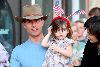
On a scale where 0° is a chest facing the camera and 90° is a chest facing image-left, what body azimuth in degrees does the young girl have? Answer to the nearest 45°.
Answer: approximately 0°
